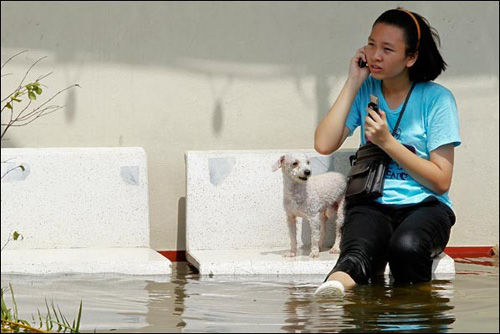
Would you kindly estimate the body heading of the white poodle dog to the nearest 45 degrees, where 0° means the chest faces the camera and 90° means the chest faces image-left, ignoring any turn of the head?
approximately 45°

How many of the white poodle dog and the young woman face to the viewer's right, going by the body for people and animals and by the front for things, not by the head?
0

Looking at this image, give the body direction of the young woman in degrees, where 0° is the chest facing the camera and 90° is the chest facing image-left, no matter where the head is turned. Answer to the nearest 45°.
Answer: approximately 45°

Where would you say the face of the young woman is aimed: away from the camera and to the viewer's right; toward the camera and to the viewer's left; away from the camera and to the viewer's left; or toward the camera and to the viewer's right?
toward the camera and to the viewer's left

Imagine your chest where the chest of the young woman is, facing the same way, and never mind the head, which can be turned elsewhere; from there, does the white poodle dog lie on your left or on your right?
on your right

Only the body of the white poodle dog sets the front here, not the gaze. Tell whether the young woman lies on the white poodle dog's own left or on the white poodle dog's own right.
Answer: on the white poodle dog's own left
